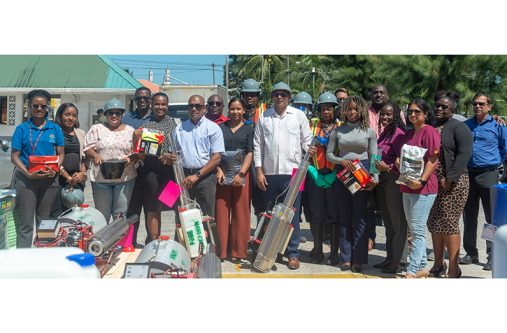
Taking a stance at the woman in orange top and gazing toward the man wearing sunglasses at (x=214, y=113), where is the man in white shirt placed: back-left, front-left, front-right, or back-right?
front-left

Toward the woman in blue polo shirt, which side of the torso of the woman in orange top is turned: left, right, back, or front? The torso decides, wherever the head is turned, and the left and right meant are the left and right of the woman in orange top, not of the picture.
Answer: right

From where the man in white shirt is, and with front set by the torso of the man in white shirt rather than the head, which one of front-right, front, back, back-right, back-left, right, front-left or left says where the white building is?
back-right

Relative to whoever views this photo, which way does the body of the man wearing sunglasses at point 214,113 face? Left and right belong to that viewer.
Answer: facing the viewer

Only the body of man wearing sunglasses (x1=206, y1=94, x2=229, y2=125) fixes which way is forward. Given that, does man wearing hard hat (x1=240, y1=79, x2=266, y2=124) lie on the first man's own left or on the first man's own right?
on the first man's own left

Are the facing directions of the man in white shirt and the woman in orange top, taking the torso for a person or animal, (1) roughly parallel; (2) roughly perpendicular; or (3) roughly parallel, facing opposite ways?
roughly parallel

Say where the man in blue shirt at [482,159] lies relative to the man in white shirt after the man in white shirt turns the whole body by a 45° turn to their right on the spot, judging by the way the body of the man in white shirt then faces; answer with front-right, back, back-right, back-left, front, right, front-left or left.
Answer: back-left

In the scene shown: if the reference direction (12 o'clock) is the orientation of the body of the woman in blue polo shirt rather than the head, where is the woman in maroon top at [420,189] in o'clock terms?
The woman in maroon top is roughly at 10 o'clock from the woman in blue polo shirt.

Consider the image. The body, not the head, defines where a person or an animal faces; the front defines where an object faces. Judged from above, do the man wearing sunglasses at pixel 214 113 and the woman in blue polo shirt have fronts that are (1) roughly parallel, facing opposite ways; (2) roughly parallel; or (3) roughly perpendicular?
roughly parallel

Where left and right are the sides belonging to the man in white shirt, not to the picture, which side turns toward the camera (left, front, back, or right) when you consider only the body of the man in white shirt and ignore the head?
front

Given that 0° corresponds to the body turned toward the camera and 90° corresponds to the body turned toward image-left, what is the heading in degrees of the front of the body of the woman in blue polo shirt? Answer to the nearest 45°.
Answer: approximately 0°

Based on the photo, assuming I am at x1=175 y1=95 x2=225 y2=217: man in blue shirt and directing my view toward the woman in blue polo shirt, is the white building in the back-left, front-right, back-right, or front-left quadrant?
front-right
